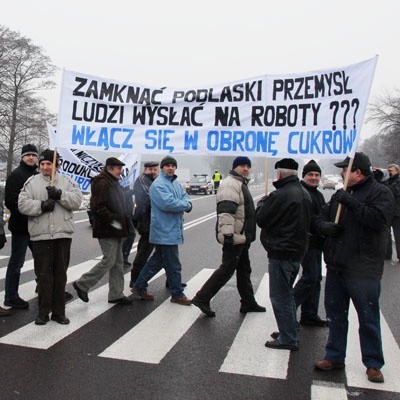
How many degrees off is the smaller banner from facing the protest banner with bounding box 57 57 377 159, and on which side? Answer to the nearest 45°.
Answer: approximately 45° to its left

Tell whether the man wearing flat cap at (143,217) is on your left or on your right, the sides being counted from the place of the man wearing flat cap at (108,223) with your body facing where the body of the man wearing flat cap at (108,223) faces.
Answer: on your left

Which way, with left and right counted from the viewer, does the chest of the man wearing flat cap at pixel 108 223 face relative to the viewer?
facing to the right of the viewer

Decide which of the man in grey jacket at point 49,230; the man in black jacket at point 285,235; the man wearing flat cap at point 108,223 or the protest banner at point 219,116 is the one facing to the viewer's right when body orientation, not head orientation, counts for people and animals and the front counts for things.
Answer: the man wearing flat cap

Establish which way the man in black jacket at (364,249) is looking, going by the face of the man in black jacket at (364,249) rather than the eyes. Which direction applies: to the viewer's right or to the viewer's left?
to the viewer's left

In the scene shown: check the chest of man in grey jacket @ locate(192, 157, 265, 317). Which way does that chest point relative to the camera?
to the viewer's right

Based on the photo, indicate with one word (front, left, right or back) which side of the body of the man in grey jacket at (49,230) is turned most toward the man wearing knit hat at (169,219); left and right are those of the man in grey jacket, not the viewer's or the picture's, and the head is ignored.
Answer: left
